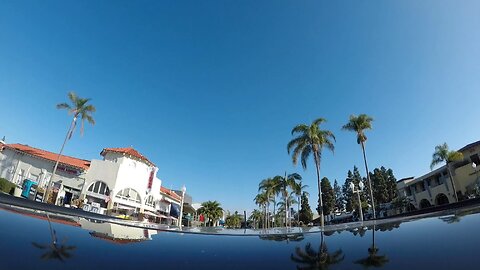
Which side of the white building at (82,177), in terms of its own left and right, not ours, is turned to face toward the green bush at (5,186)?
right

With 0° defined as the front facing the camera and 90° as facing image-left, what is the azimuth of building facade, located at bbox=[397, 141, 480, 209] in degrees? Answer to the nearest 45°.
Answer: approximately 45°

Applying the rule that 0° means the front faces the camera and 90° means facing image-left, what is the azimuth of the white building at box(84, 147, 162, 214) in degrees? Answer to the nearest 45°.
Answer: approximately 315°

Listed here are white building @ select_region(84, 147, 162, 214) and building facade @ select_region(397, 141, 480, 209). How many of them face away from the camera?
0

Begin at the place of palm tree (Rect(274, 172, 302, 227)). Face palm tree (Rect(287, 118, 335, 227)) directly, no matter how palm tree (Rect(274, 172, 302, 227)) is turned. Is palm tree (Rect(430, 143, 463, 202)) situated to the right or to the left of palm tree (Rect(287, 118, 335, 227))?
left

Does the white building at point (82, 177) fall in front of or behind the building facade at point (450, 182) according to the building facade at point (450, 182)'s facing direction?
in front

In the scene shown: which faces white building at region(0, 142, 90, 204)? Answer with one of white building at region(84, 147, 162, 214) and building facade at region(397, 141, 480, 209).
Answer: the building facade

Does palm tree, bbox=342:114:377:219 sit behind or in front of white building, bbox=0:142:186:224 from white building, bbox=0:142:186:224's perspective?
in front

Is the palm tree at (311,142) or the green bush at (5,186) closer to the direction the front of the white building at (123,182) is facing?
the palm tree

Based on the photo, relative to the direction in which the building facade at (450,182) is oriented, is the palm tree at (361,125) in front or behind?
in front
